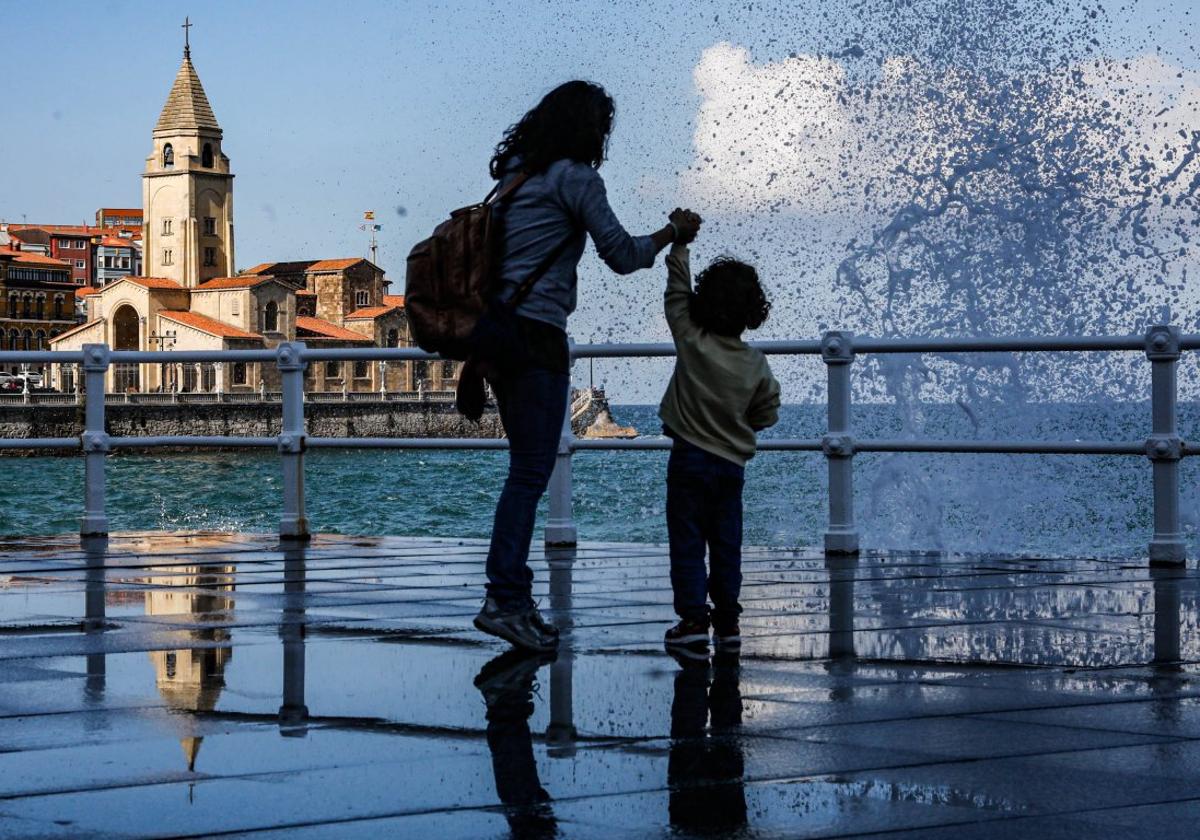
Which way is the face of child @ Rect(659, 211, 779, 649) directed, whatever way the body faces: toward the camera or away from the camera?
away from the camera

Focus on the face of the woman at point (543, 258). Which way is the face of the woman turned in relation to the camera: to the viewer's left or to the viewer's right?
to the viewer's right

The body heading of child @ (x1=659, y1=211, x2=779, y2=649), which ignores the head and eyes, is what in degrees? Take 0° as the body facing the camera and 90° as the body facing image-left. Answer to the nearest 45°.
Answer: approximately 180°

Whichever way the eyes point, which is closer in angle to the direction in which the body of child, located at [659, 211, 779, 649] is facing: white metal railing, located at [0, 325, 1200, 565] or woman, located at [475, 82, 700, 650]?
the white metal railing

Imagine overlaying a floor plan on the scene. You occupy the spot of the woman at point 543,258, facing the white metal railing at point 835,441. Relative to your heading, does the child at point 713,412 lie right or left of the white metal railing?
right

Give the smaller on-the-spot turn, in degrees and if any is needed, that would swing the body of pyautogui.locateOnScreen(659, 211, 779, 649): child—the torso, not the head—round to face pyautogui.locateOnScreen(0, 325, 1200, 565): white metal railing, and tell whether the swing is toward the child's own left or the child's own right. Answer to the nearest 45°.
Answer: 0° — they already face it

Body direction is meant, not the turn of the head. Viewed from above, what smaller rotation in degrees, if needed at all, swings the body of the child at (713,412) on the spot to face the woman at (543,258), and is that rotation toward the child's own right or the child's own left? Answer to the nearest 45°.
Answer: approximately 135° to the child's own left
